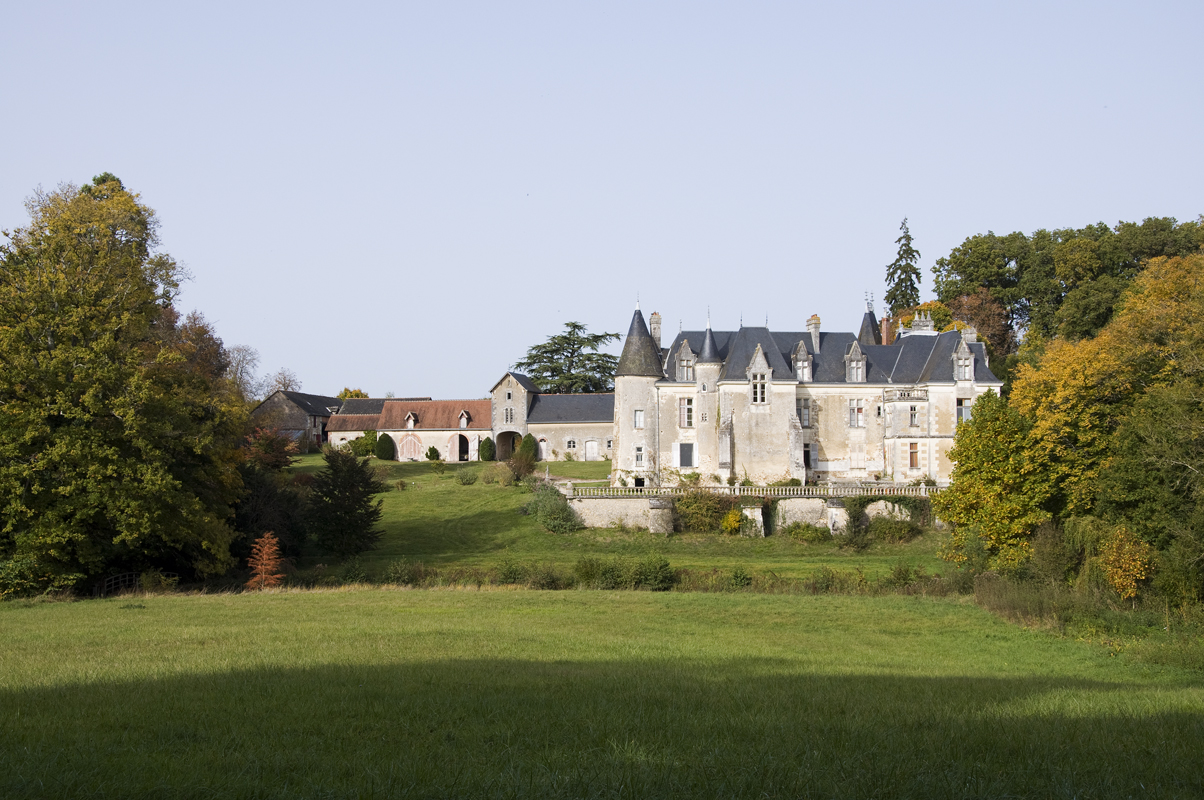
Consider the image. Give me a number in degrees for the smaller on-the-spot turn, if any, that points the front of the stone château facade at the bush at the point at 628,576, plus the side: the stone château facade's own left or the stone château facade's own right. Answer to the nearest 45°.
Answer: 0° — it already faces it

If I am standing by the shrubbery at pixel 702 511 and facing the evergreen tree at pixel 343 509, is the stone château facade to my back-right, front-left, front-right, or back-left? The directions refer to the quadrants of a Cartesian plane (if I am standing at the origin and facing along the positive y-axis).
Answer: back-right

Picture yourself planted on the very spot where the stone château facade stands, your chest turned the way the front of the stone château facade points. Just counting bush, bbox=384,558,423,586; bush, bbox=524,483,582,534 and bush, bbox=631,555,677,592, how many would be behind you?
0

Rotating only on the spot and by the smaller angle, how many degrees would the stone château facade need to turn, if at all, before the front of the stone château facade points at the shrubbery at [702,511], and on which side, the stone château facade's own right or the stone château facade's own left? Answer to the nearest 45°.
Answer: approximately 45° to the stone château facade's own right

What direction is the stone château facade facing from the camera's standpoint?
toward the camera

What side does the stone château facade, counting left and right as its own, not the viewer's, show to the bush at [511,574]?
front

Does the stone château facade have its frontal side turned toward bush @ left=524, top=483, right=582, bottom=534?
no

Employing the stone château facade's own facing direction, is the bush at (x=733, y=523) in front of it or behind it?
in front

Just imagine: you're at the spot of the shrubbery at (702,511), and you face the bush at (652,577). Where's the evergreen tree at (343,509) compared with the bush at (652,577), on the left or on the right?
right

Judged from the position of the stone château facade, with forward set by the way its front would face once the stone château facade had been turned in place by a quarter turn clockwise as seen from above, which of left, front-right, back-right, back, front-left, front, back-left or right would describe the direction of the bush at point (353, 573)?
front-left

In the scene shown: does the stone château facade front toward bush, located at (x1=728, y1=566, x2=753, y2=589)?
yes

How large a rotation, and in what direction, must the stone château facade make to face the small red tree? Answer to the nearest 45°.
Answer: approximately 45° to its right

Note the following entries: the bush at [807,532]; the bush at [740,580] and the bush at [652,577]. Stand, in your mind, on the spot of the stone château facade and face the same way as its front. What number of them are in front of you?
3

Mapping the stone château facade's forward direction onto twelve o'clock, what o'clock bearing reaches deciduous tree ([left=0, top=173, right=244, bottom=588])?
The deciduous tree is roughly at 1 o'clock from the stone château facade.

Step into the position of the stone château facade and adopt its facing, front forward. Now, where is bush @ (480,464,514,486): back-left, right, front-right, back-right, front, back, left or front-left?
right

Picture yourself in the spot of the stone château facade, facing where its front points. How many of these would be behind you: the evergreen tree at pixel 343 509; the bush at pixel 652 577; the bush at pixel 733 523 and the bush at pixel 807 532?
0

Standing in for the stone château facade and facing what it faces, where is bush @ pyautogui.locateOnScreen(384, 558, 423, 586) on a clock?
The bush is roughly at 1 o'clock from the stone château facade.
